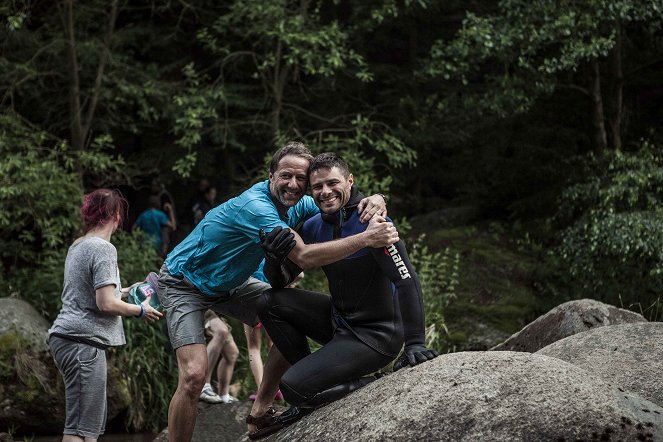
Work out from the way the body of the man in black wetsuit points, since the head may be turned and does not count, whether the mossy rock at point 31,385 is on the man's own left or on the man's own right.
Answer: on the man's own right

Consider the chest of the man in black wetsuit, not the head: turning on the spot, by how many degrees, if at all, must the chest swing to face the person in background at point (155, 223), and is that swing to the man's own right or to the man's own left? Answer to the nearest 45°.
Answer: approximately 135° to the man's own right

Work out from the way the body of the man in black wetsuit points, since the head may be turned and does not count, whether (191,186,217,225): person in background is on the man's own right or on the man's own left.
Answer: on the man's own right

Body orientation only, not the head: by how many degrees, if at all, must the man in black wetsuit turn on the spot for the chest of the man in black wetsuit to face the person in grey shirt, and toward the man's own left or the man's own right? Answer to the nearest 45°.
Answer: approximately 45° to the man's own right

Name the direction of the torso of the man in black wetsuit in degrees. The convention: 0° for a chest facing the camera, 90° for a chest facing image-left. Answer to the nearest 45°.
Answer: approximately 45°

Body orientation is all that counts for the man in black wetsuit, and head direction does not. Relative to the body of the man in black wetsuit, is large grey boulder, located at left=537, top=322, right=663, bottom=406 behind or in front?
behind

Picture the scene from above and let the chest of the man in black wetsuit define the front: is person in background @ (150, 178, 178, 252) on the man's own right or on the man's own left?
on the man's own right

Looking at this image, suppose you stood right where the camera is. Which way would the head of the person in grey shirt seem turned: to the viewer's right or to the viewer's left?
to the viewer's right

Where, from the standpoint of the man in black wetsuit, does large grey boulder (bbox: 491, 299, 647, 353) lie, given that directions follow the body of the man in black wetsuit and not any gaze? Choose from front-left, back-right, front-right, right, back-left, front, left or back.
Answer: back

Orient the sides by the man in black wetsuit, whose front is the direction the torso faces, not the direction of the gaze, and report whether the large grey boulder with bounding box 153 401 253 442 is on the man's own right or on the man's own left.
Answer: on the man's own right

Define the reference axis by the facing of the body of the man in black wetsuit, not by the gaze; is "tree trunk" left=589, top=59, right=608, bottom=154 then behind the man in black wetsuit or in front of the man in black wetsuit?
behind

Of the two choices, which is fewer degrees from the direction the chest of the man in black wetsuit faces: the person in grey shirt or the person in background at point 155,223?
the person in grey shirt
